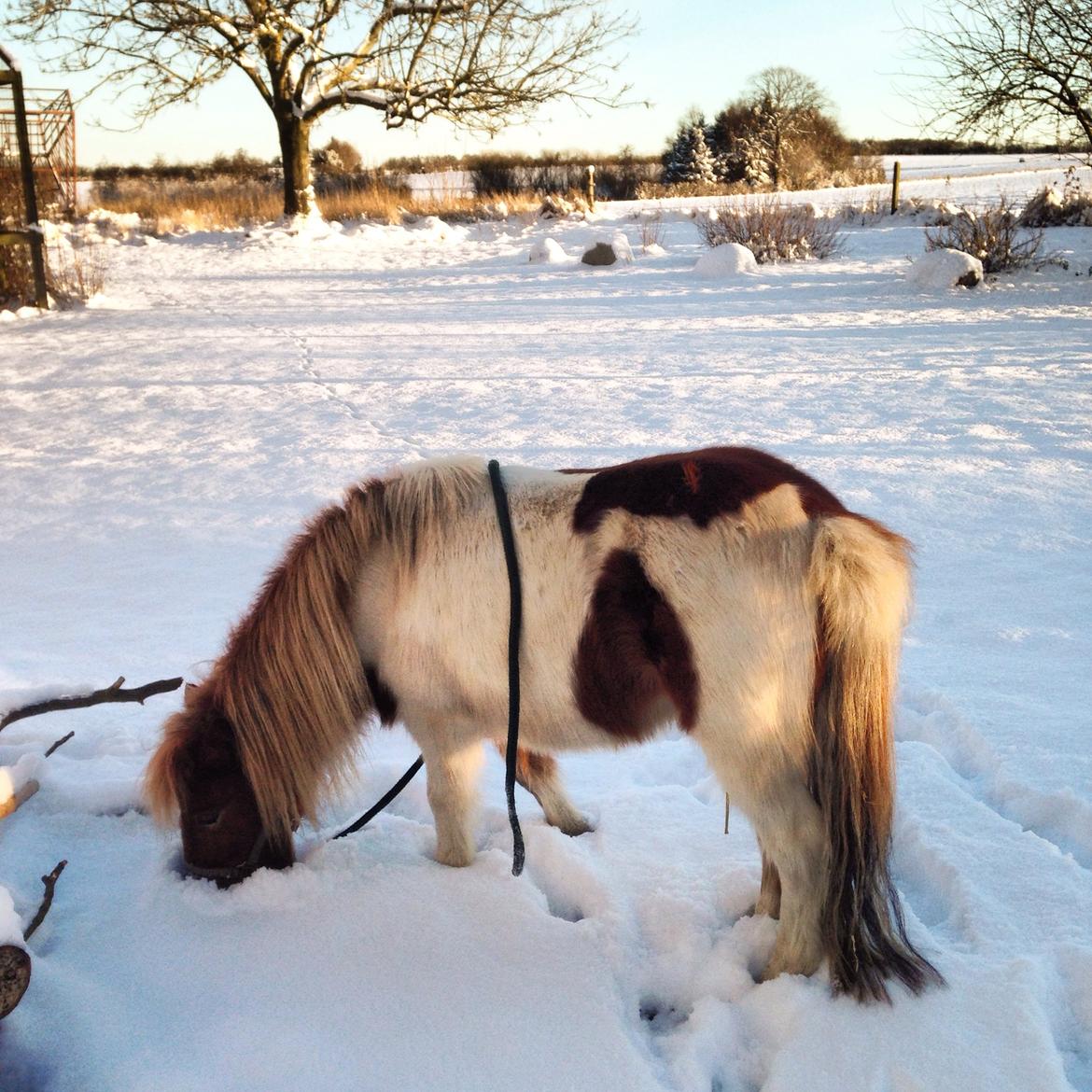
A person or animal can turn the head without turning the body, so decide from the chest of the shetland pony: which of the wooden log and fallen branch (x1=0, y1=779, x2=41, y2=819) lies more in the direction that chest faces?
the fallen branch

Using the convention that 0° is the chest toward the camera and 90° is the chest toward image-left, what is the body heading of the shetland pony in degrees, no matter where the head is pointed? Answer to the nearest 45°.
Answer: approximately 135°

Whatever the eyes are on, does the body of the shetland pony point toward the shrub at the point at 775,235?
no

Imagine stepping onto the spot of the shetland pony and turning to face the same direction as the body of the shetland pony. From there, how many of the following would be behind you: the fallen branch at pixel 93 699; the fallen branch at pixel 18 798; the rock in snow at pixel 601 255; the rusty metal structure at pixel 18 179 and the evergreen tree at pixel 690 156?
0

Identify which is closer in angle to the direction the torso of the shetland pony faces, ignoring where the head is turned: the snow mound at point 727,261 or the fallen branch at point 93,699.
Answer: the fallen branch

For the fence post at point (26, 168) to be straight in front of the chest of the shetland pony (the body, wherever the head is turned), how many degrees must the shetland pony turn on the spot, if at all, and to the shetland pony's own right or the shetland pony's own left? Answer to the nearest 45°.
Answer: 0° — it already faces it

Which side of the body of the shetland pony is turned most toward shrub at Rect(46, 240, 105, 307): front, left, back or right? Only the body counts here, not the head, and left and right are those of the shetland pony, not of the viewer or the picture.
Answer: front

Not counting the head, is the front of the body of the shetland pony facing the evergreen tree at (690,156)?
no

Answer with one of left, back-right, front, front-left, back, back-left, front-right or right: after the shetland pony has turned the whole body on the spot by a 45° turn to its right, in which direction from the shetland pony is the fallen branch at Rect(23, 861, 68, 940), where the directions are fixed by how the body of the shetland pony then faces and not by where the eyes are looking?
left

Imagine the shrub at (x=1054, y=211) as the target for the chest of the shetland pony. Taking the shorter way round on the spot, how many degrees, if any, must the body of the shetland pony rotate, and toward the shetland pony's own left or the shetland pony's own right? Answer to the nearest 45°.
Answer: approximately 90° to the shetland pony's own right

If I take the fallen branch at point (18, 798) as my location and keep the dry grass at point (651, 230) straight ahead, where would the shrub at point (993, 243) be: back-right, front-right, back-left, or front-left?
front-right

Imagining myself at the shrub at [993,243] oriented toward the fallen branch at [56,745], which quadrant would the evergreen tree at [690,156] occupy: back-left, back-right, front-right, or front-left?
back-right

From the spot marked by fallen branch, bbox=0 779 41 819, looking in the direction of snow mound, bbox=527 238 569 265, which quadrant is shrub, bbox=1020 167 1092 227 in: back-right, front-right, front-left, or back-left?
front-right
